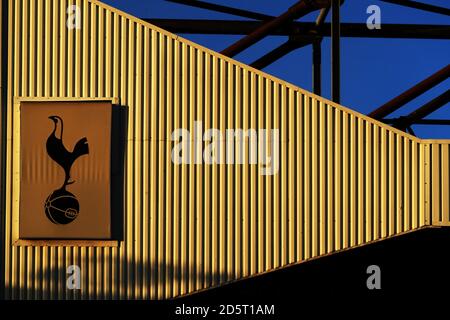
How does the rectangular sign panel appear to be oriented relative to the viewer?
toward the camera
